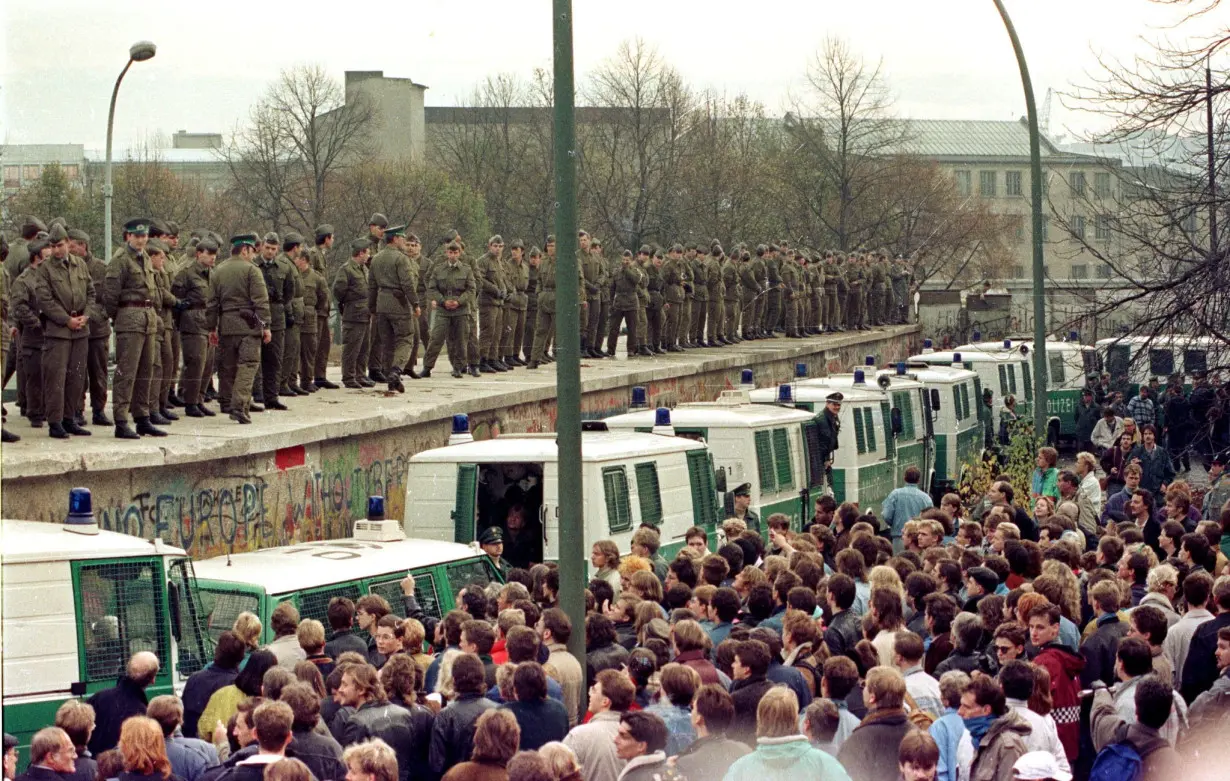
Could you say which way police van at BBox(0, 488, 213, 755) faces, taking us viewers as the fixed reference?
facing to the right of the viewer

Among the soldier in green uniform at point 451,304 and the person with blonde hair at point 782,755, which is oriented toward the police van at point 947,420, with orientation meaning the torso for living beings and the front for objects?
the person with blonde hair

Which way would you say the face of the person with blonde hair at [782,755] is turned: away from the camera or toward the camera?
away from the camera

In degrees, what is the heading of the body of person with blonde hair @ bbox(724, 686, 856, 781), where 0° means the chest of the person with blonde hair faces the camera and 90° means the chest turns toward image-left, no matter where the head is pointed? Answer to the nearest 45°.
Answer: approximately 180°

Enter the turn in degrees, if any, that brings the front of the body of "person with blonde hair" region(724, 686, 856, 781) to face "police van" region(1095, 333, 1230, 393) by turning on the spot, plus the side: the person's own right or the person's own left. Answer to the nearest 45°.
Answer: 0° — they already face it

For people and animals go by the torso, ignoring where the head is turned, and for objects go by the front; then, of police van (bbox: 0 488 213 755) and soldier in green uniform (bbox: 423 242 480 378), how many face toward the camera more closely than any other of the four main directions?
1

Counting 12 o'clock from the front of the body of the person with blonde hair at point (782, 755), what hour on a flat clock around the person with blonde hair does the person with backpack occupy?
The person with backpack is roughly at 2 o'clock from the person with blonde hair.

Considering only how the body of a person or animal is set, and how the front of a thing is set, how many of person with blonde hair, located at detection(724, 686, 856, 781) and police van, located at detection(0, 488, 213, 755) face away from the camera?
1

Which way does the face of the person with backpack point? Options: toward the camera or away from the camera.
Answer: away from the camera
